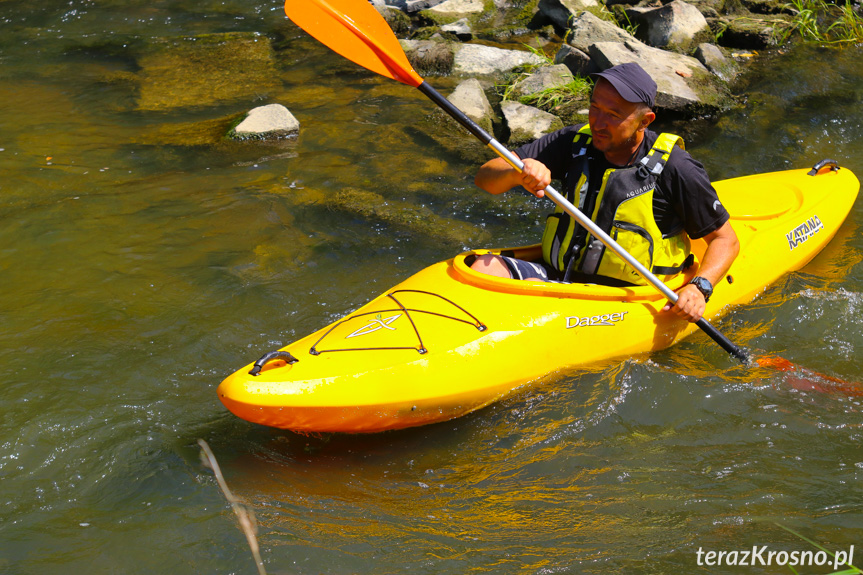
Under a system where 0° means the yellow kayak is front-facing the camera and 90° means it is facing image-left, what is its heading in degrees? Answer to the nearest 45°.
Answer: approximately 45°

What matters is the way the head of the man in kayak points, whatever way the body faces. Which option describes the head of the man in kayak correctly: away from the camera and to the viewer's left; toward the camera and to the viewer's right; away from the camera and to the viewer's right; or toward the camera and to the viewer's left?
toward the camera and to the viewer's left

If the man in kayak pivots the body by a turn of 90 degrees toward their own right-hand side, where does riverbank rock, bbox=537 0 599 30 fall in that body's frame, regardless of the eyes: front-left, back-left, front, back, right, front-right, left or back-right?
front-right

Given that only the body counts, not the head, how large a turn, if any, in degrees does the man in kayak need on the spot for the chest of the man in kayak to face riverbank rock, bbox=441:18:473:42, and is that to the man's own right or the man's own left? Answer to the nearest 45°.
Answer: approximately 135° to the man's own right

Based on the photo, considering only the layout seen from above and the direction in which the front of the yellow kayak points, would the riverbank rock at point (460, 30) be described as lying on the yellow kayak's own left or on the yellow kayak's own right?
on the yellow kayak's own right

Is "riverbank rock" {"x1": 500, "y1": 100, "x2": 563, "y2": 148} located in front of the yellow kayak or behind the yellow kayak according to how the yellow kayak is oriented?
behind

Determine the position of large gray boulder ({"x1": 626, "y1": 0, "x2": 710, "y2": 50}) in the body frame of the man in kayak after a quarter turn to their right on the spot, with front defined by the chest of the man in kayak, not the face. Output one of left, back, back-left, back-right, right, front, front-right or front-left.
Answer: front-right

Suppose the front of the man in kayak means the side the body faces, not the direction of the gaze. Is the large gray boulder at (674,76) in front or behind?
behind

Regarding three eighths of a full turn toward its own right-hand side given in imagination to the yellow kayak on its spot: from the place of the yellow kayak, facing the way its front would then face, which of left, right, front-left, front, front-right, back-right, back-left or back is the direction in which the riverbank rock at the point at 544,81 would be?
front

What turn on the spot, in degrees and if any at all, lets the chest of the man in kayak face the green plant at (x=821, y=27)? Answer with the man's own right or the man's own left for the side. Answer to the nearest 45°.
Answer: approximately 135° to the man's own right

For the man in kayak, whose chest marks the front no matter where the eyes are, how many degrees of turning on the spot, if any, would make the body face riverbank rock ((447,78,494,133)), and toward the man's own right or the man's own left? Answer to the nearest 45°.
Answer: approximately 135° to the man's own right

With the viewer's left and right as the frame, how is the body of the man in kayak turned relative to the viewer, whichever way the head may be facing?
facing the viewer and to the left of the viewer
